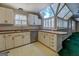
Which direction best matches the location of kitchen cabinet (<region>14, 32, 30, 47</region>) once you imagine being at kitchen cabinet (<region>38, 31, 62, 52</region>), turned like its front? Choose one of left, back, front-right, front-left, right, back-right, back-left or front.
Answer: front-right

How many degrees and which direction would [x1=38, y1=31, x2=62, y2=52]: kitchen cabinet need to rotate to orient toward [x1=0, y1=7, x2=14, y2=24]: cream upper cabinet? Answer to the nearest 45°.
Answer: approximately 45° to its right

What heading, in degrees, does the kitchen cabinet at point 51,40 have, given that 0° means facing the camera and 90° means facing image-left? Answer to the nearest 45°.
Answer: approximately 45°
